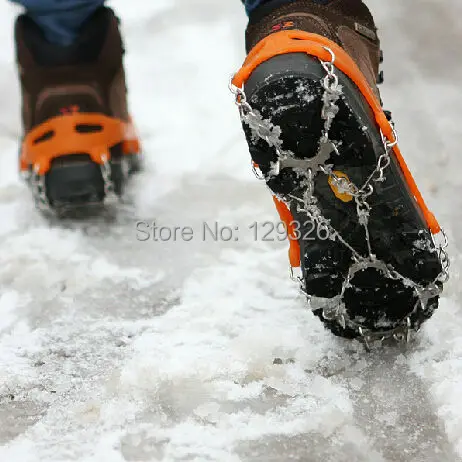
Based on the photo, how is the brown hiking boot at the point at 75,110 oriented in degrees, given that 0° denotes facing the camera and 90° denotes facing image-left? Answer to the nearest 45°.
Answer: approximately 180°

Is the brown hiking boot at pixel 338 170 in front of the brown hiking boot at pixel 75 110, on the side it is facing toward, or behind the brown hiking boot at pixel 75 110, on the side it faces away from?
behind
